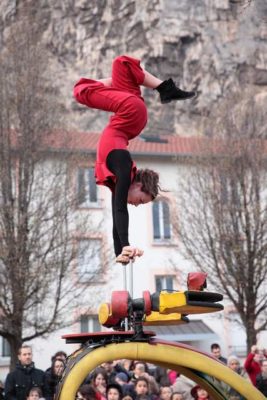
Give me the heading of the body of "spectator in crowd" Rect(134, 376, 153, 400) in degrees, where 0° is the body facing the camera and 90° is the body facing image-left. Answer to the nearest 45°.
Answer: approximately 0°

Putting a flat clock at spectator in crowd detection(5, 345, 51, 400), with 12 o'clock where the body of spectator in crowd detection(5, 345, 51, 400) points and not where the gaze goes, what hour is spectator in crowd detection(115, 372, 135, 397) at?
spectator in crowd detection(115, 372, 135, 397) is roughly at 10 o'clock from spectator in crowd detection(5, 345, 51, 400).

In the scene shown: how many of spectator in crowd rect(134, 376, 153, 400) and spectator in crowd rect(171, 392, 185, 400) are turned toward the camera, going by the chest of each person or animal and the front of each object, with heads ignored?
2

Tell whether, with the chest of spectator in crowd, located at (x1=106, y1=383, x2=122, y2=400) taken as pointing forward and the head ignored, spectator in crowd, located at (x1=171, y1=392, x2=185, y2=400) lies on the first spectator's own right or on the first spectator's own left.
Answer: on the first spectator's own left

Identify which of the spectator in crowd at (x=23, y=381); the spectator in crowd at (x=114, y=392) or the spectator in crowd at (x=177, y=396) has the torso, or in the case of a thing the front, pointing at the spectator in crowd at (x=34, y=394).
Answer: the spectator in crowd at (x=23, y=381)

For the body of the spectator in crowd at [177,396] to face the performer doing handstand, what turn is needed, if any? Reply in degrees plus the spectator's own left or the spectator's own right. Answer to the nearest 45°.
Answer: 0° — they already face them

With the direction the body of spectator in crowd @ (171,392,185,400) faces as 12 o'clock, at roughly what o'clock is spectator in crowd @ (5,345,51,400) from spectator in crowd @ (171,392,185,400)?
spectator in crowd @ (5,345,51,400) is roughly at 4 o'clock from spectator in crowd @ (171,392,185,400).

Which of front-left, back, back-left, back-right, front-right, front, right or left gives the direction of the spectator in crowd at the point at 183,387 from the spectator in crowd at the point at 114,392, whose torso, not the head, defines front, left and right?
back-left

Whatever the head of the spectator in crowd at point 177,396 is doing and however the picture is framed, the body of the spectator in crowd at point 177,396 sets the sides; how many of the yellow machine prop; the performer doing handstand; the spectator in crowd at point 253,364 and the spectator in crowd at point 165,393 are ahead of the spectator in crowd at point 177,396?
2

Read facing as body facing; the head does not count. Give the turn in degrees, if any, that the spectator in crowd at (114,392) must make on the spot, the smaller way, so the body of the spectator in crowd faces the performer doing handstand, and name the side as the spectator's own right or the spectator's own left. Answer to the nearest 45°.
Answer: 0° — they already face them
